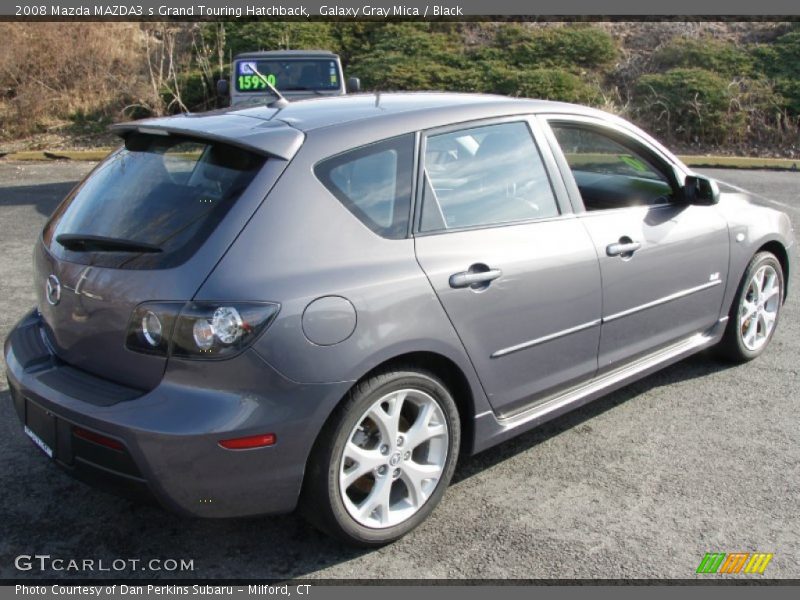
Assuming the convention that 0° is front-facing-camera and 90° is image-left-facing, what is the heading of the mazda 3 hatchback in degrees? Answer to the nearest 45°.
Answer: approximately 225°
